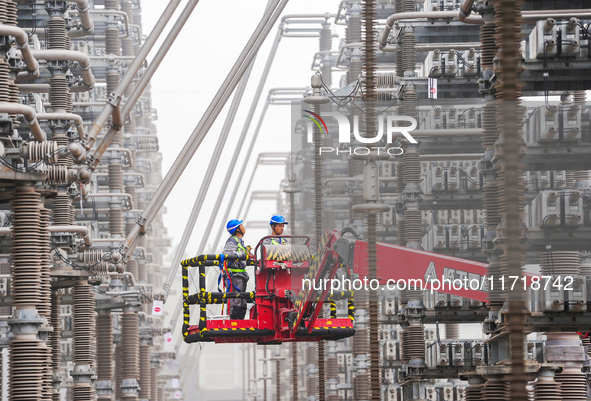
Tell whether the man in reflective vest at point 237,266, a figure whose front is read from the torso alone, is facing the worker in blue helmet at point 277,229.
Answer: yes

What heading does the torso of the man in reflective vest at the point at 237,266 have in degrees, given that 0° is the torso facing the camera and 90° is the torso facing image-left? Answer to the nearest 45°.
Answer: approximately 270°

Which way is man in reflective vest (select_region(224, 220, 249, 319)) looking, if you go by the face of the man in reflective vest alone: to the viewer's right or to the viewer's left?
to the viewer's right
